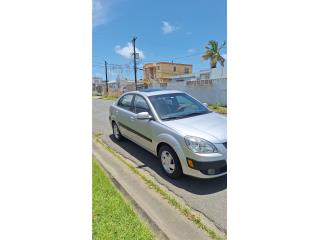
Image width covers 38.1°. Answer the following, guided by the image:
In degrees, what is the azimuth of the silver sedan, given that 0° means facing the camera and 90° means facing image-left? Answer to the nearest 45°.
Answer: approximately 315°

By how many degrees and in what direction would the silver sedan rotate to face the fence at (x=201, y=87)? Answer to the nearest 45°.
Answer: approximately 135° to its left

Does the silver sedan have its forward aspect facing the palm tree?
no
